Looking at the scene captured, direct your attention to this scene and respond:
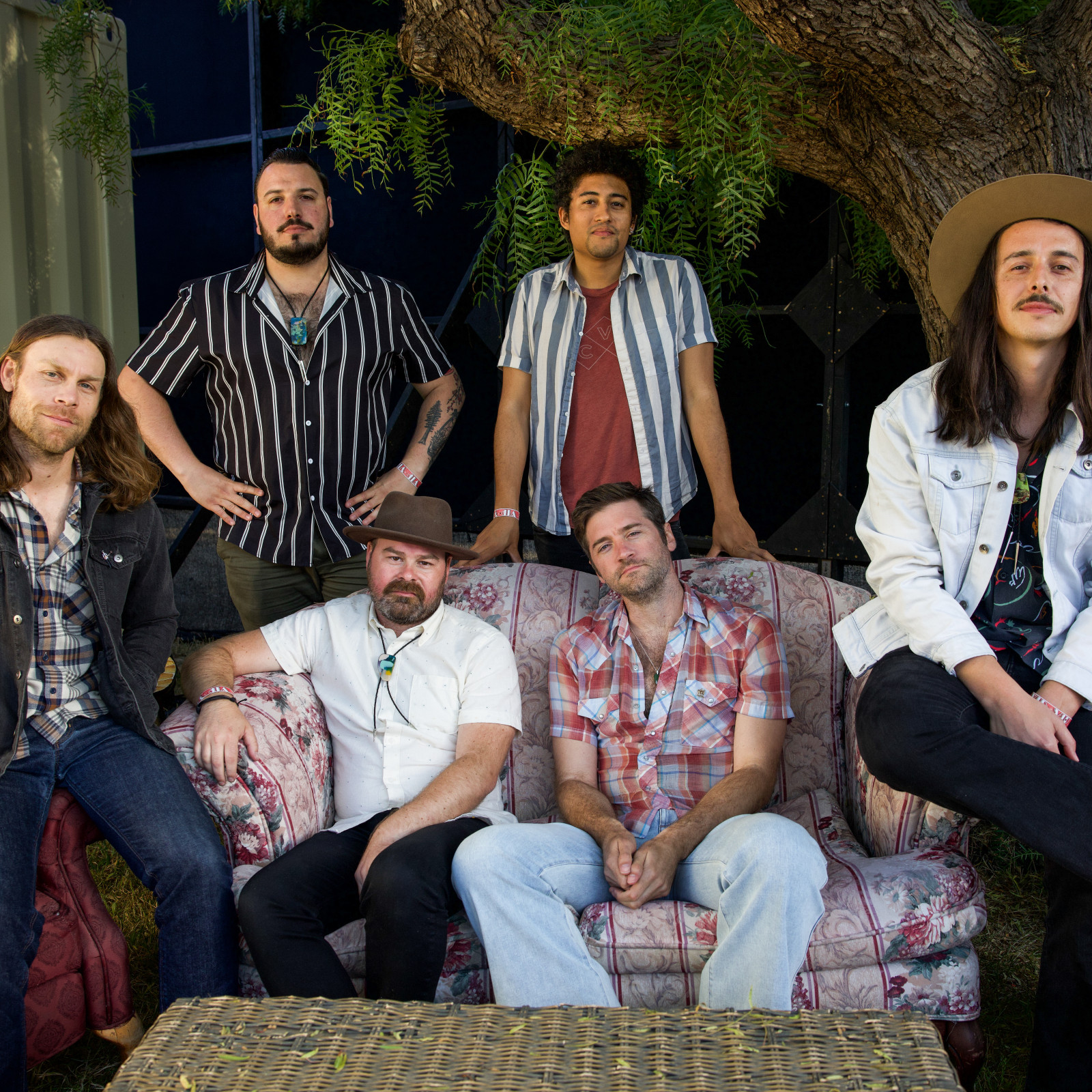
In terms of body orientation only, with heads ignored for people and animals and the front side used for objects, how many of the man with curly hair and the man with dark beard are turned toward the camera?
2

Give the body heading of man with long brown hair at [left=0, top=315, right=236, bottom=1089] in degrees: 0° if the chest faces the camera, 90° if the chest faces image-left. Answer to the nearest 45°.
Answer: approximately 0°

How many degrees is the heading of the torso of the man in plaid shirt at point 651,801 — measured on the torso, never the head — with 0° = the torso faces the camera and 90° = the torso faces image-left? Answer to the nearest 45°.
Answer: approximately 0°
